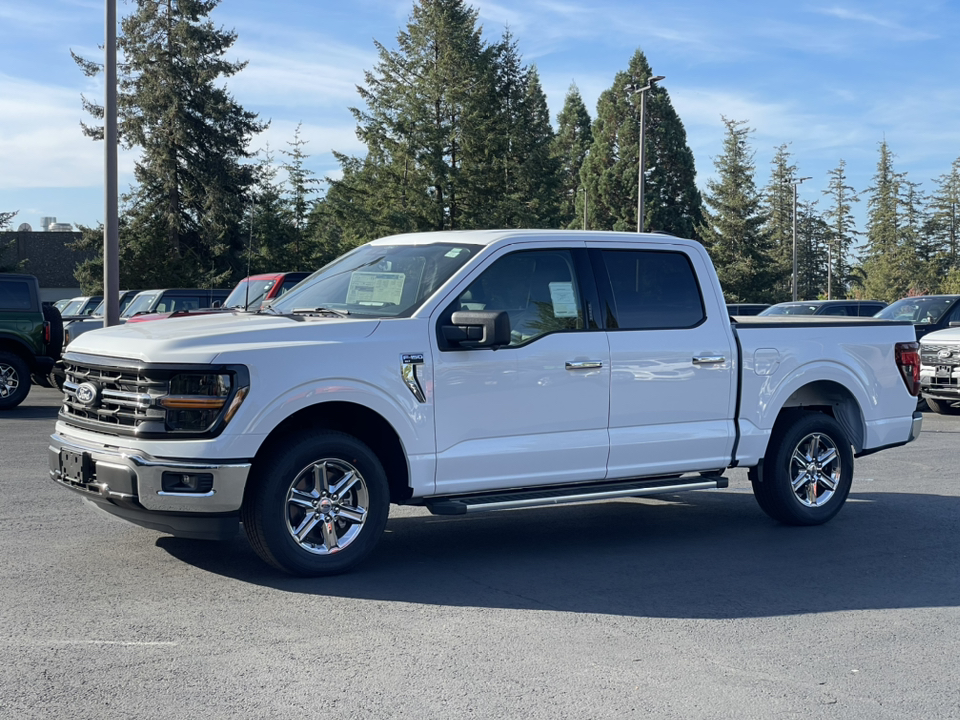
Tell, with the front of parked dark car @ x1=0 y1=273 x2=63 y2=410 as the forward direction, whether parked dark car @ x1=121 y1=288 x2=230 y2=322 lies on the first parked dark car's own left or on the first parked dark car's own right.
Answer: on the first parked dark car's own right

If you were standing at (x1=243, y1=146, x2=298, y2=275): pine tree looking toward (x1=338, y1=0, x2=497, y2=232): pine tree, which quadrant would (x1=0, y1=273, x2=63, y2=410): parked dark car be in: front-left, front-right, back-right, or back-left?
back-right

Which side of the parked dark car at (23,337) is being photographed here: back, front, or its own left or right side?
left

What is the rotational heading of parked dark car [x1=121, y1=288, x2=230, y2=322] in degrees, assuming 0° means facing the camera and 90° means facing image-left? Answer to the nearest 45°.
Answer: approximately 45°

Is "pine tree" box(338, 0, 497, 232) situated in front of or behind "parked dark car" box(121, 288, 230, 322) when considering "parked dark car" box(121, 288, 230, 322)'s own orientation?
behind

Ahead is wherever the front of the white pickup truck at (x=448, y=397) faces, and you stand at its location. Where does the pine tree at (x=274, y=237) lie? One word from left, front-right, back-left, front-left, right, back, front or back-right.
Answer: back-right

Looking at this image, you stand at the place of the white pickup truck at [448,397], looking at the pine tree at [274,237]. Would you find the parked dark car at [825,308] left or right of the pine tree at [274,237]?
right
